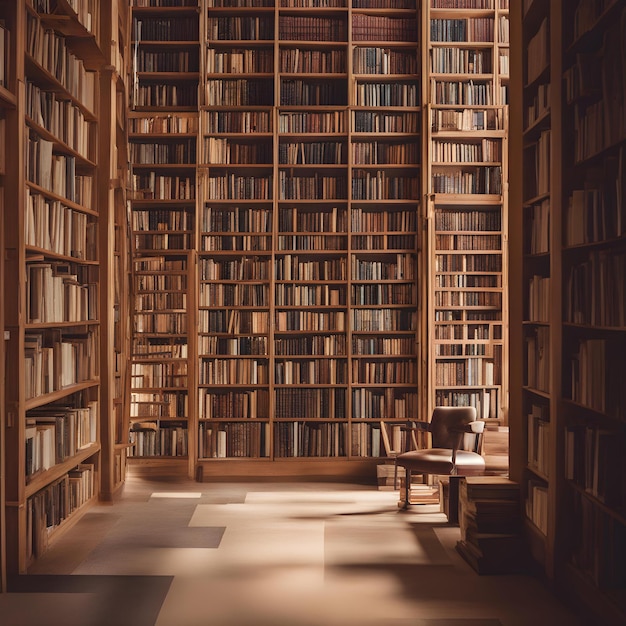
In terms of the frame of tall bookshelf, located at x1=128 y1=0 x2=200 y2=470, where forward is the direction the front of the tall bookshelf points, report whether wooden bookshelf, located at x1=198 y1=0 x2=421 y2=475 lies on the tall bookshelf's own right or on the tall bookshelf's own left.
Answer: on the tall bookshelf's own left

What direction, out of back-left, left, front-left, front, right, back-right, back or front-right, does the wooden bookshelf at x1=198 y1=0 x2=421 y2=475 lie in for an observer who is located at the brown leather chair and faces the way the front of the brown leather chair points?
right

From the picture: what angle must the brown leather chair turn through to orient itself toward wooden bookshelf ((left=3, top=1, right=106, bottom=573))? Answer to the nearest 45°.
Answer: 0° — it already faces it

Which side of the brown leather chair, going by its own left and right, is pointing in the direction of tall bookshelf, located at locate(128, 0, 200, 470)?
right

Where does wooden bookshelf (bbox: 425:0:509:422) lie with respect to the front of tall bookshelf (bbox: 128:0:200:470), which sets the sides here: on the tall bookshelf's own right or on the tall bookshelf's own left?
on the tall bookshelf's own left

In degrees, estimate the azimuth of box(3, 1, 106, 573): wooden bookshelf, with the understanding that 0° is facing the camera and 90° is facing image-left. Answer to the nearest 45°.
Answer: approximately 315°

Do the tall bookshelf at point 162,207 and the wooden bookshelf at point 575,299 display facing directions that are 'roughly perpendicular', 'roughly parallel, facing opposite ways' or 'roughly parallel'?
roughly perpendicular

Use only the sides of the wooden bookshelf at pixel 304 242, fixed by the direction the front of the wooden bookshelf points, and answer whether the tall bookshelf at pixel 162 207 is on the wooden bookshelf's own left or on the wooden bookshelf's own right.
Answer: on the wooden bookshelf's own right

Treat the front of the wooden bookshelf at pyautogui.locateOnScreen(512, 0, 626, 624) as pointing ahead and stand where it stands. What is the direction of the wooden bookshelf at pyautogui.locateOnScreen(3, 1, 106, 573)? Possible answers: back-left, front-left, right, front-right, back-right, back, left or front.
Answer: front-right

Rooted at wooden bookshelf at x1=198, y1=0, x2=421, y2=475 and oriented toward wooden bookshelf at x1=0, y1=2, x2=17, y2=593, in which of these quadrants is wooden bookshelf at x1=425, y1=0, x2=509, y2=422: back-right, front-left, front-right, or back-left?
back-left

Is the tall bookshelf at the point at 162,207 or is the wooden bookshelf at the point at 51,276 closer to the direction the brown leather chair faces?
the wooden bookshelf

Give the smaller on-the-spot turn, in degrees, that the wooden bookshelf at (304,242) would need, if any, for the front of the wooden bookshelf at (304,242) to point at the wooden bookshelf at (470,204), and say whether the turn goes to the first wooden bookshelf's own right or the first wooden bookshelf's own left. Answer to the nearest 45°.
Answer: approximately 90° to the first wooden bookshelf's own left

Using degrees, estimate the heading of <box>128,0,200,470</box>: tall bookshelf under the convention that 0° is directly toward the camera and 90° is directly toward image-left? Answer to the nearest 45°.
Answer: approximately 0°
